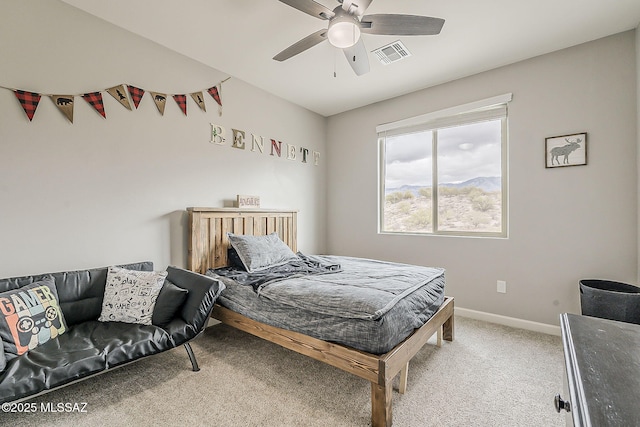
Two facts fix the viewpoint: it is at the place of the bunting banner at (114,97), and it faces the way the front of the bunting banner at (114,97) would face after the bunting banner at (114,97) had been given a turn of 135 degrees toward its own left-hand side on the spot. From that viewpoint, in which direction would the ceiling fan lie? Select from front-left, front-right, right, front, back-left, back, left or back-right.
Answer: back-right

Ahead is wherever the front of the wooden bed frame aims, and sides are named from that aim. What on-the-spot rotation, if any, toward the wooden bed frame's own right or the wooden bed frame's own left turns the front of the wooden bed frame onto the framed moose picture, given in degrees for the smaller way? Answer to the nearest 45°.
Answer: approximately 45° to the wooden bed frame's own left

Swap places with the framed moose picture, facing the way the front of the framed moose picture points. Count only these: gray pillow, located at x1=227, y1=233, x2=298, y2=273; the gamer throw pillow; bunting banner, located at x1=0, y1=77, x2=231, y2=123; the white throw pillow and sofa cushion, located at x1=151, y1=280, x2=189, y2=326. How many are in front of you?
5

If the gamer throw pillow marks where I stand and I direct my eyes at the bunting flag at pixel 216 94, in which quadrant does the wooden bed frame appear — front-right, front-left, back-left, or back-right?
front-right

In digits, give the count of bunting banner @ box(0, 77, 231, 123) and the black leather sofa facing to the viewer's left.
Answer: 0

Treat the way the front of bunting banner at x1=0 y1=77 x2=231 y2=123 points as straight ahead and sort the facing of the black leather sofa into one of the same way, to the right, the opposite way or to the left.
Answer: the same way

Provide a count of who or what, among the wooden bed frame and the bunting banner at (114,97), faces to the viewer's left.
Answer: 0

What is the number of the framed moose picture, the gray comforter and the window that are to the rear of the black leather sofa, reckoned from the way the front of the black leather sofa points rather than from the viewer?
0

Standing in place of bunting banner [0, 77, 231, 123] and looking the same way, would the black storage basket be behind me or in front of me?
in front

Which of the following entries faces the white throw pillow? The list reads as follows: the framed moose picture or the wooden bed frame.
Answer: the framed moose picture
